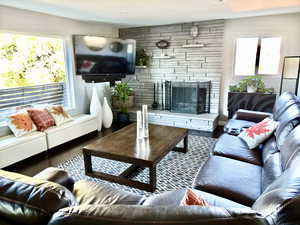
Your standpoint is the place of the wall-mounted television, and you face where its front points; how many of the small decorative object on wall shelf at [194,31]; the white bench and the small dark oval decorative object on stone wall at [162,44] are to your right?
1

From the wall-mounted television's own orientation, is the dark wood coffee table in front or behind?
in front

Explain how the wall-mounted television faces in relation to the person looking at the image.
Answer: facing the viewer and to the right of the viewer

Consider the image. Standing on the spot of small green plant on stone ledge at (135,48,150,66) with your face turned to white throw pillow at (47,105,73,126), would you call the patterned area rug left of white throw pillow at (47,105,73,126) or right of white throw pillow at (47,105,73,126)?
left

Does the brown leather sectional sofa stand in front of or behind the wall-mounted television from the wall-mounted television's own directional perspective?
in front

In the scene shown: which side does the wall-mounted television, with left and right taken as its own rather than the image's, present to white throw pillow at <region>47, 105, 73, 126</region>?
right
